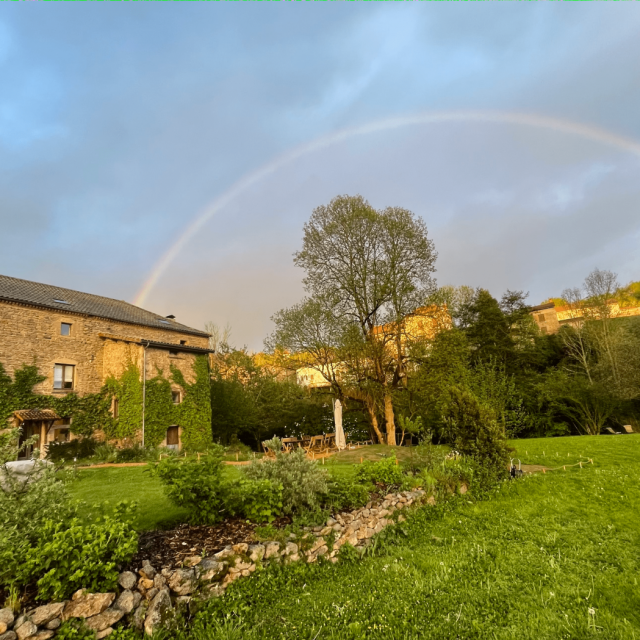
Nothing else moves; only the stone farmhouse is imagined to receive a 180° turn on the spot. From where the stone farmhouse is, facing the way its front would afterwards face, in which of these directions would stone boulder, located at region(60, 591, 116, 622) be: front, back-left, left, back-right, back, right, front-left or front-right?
back-left

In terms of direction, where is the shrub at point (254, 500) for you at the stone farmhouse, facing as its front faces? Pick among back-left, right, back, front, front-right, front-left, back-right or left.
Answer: front-right

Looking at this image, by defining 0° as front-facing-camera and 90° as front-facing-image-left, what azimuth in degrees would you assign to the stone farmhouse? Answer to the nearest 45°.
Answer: approximately 315°

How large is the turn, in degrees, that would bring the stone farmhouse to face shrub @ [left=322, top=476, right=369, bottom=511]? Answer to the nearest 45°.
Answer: approximately 45° to its right

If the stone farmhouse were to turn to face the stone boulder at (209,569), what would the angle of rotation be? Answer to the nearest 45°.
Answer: approximately 45° to its right

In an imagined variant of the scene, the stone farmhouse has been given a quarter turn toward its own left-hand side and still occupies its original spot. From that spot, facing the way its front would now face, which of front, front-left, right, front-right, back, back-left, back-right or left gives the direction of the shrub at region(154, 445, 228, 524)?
back-right

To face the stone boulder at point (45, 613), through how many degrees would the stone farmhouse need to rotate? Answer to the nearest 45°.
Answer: approximately 45° to its right

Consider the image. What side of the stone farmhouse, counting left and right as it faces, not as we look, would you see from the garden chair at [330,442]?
front

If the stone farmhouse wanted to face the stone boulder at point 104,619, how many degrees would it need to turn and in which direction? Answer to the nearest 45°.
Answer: approximately 45° to its right

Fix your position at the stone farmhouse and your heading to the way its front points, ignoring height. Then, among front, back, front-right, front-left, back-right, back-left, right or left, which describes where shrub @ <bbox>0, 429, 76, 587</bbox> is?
front-right

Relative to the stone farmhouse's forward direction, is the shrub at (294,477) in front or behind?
in front

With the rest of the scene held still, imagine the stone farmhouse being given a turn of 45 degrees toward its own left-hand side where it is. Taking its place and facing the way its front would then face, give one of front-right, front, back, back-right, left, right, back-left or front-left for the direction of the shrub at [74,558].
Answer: right

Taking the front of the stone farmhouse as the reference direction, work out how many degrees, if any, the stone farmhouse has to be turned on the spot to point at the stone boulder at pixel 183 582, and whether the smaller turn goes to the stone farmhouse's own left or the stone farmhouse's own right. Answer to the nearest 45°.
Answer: approximately 45° to the stone farmhouse's own right
